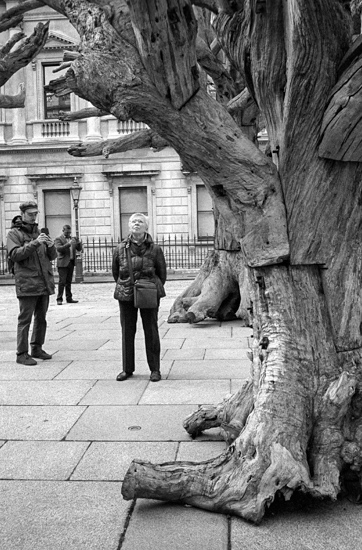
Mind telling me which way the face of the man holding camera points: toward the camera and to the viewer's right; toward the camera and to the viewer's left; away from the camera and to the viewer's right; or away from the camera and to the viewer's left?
toward the camera and to the viewer's right

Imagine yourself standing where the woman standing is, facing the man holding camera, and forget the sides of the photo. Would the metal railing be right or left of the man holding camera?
right

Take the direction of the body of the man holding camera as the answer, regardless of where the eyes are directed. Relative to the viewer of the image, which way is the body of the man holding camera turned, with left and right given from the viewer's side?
facing the viewer and to the right of the viewer

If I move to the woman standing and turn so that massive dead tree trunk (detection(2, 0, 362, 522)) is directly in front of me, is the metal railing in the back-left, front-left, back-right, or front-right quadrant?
back-left

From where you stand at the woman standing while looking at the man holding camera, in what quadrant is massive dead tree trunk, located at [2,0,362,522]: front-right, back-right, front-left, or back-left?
back-left

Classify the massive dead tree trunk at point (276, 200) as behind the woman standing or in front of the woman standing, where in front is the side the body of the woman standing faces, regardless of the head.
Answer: in front

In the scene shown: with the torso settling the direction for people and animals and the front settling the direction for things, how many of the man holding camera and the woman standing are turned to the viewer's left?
0

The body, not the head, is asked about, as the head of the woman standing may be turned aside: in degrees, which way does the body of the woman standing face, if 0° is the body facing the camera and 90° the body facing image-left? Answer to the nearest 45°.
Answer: approximately 0°

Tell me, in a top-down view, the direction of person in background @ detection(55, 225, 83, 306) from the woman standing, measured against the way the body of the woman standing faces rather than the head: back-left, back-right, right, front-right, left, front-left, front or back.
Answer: back

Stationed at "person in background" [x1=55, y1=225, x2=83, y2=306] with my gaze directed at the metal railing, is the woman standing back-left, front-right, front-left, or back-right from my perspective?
back-right
